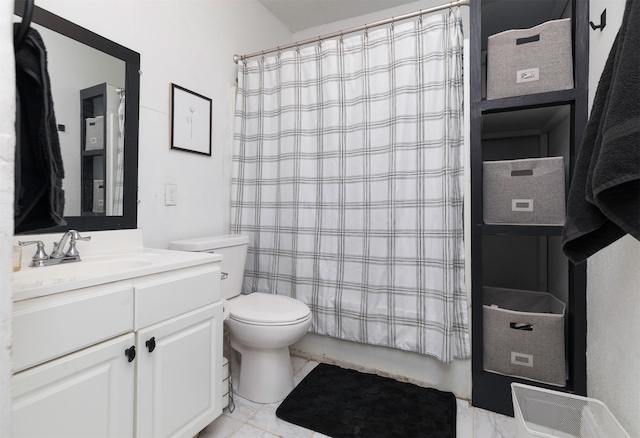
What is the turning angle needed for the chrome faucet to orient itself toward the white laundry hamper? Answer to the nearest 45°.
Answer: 0° — it already faces it

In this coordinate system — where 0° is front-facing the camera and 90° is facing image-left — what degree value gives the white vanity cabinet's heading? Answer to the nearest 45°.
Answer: approximately 315°

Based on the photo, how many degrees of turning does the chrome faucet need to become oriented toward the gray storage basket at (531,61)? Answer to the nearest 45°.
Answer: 0° — it already faces it

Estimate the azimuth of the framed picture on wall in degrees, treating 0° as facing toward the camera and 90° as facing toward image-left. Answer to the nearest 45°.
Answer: approximately 315°
